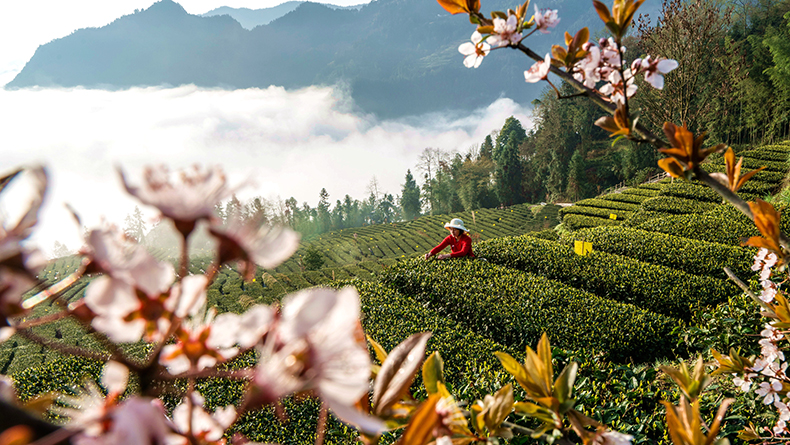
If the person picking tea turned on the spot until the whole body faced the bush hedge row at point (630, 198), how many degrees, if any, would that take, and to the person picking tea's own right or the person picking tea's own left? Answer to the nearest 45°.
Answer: approximately 180°

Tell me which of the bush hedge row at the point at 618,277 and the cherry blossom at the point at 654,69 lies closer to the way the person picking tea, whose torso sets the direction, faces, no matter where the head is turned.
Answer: the cherry blossom

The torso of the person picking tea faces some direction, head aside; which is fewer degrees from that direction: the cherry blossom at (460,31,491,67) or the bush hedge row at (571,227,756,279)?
the cherry blossom

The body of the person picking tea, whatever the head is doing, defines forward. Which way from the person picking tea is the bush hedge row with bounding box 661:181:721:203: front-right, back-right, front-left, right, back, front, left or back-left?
back

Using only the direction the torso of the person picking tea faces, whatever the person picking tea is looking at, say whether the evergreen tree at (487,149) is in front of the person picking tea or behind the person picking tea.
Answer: behind

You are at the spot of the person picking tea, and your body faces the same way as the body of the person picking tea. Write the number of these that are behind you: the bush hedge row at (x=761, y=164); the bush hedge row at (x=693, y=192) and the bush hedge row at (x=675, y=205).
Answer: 3

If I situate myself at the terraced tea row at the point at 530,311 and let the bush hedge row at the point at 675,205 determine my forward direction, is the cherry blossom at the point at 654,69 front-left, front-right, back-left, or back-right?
back-right

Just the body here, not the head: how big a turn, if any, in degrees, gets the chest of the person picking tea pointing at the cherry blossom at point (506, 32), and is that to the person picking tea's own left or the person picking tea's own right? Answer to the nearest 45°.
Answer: approximately 45° to the person picking tea's own left

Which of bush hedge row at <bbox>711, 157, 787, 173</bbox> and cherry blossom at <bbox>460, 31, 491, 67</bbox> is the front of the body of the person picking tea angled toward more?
the cherry blossom

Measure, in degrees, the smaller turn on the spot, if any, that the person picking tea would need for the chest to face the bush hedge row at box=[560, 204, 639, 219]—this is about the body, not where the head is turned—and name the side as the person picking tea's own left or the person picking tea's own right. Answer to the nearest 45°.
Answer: approximately 180°

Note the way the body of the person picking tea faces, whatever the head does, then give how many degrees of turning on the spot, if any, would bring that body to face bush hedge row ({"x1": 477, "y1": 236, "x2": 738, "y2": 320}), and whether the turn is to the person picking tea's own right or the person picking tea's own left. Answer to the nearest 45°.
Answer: approximately 135° to the person picking tea's own left

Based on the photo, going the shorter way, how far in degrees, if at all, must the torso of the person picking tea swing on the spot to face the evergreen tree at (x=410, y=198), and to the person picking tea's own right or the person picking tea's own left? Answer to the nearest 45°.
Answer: approximately 135° to the person picking tea's own right

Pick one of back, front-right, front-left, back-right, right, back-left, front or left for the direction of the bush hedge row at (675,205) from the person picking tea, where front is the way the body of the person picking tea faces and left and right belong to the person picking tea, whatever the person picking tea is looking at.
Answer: back

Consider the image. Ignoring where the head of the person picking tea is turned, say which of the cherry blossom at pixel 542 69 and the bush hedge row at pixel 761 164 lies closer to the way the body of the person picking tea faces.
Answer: the cherry blossom

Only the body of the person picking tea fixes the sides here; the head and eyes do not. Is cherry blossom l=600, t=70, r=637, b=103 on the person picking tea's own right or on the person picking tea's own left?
on the person picking tea's own left

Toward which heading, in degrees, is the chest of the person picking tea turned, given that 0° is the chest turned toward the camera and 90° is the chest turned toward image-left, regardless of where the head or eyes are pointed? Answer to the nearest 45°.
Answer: approximately 45°
